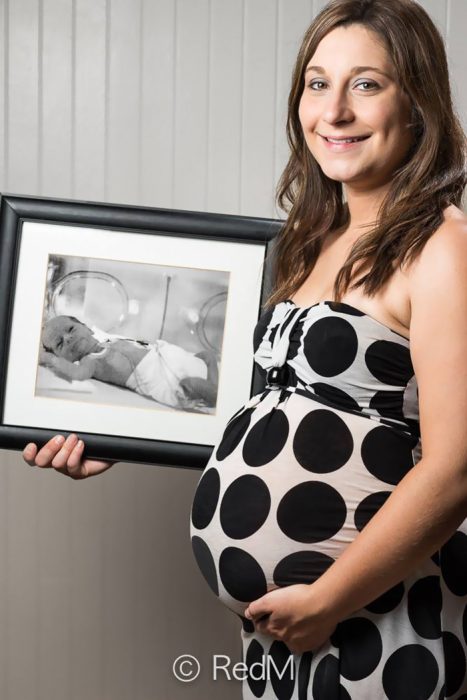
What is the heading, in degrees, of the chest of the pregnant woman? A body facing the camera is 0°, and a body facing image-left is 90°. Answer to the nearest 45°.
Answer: approximately 45°
